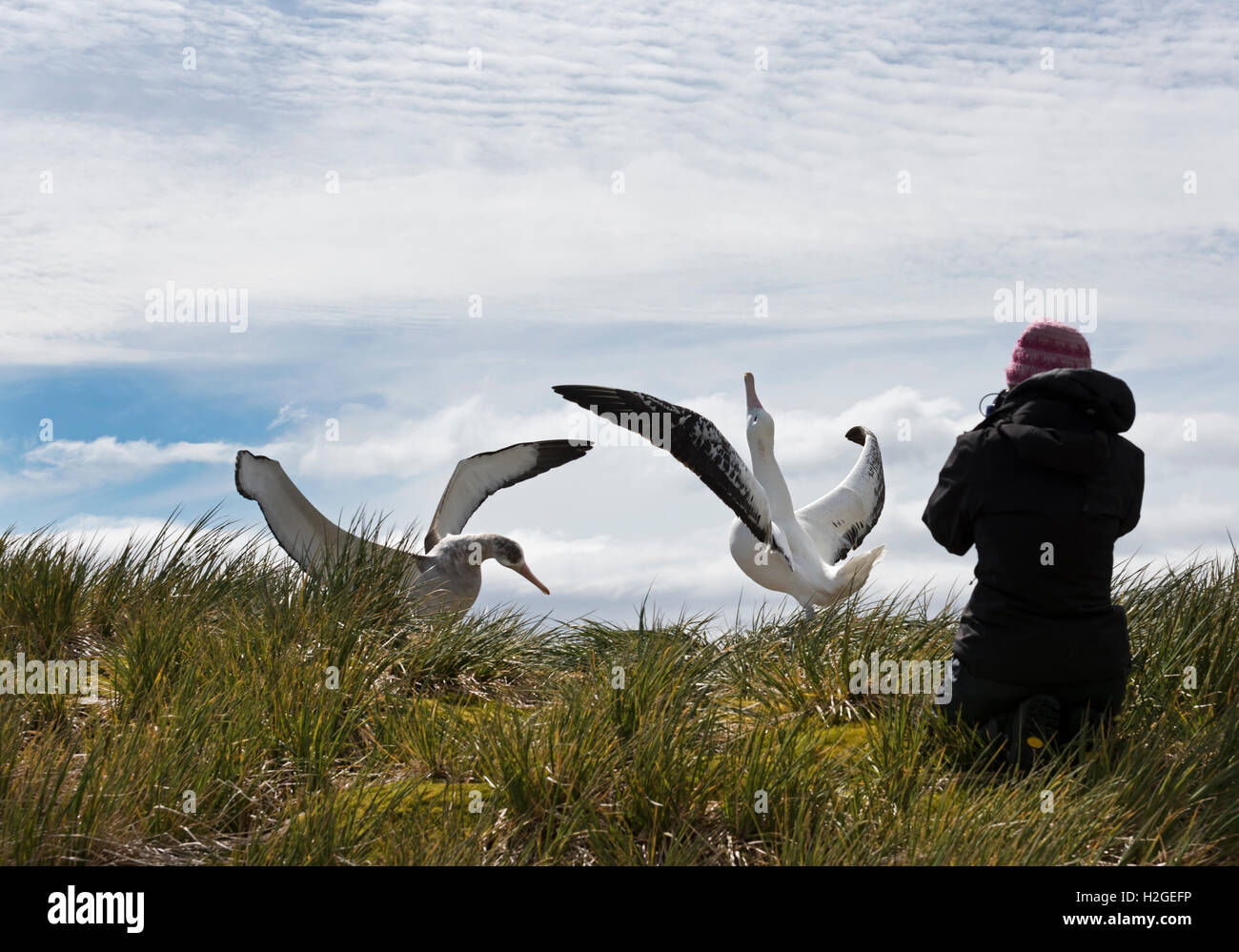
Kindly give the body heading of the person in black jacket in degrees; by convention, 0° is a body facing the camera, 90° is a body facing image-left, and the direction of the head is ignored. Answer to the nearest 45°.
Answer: approximately 180°

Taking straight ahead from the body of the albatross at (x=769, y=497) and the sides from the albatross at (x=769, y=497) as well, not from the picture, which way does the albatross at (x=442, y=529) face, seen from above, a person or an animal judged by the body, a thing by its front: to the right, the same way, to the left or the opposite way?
the opposite way

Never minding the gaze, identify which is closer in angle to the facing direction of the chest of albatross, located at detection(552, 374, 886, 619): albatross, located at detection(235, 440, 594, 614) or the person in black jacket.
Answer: the albatross

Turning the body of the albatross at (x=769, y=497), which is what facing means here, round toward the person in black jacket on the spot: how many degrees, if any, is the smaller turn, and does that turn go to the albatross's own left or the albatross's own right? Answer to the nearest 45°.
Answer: approximately 135° to the albatross's own left

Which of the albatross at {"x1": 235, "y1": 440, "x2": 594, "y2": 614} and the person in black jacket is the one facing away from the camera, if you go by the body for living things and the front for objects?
the person in black jacket

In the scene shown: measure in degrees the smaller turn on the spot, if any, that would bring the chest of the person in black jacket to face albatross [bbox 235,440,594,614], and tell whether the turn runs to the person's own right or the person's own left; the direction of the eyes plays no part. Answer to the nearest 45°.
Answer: approximately 45° to the person's own left

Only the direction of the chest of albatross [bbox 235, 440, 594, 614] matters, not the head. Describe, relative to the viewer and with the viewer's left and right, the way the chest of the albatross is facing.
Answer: facing the viewer and to the right of the viewer

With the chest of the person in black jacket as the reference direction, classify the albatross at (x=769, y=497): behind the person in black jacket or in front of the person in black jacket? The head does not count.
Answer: in front

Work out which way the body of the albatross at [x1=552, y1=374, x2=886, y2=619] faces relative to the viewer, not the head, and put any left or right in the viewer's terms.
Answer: facing away from the viewer and to the left of the viewer

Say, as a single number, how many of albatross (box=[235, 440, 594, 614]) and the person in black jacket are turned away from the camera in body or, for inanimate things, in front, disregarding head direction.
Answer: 1

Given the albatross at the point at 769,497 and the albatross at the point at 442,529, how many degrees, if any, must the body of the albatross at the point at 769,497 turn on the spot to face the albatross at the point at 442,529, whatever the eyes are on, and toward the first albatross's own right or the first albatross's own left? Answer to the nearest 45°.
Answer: approximately 45° to the first albatross's own left
